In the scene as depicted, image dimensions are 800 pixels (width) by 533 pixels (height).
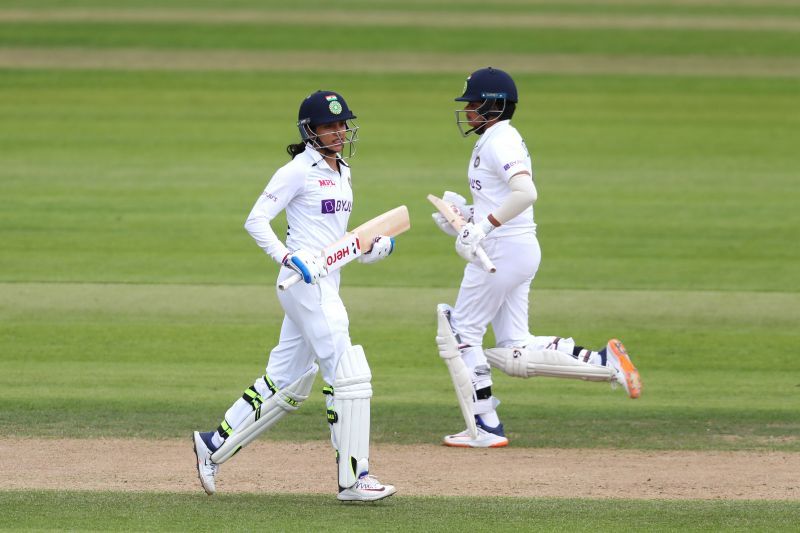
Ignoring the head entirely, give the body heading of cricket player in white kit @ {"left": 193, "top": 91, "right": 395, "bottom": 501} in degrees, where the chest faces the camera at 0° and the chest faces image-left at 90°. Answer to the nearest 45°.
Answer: approximately 315°

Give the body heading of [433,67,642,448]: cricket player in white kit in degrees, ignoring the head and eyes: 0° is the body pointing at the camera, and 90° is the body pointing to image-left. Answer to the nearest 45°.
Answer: approximately 90°

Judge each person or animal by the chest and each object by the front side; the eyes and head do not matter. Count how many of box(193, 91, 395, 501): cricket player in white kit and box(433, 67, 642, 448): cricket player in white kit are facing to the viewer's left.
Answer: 1

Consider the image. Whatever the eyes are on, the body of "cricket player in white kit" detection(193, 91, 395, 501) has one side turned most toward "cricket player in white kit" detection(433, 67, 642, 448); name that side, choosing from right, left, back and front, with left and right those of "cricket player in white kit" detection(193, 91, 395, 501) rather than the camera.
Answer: left

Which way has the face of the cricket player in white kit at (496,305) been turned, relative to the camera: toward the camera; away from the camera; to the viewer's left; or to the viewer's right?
to the viewer's left
